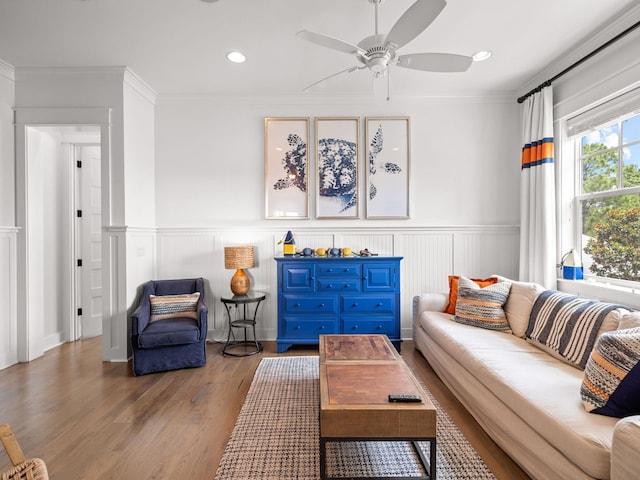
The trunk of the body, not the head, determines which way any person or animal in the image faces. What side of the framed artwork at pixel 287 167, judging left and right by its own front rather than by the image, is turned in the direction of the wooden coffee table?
front

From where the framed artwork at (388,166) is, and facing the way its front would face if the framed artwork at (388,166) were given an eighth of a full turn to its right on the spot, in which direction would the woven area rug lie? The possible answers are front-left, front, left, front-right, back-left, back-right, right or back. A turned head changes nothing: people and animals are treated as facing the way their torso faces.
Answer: front-left

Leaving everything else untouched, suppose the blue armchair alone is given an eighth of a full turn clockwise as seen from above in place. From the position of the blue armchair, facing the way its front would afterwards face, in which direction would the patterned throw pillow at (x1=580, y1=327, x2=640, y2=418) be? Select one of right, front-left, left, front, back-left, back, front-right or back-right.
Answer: left

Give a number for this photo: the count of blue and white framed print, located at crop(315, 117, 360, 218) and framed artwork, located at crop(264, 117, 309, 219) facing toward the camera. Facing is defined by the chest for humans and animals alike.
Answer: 2

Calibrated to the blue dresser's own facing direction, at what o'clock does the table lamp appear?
The table lamp is roughly at 3 o'clock from the blue dresser.

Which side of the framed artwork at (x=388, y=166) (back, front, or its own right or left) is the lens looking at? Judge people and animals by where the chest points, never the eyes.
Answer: front

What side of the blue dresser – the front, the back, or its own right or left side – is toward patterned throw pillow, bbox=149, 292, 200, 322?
right

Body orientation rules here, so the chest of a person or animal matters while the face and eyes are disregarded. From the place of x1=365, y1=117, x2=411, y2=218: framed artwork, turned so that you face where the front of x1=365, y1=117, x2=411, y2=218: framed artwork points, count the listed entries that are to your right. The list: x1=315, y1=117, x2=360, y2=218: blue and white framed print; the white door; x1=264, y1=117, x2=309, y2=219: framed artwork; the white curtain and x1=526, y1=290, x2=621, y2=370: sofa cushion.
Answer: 3

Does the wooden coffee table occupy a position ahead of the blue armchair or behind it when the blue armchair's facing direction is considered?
ahead

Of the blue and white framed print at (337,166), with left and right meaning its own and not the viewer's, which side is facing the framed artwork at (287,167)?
right

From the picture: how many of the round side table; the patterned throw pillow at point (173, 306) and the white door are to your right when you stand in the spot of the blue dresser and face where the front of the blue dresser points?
3

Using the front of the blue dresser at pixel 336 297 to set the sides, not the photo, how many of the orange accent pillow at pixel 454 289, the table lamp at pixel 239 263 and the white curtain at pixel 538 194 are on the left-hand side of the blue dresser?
2
